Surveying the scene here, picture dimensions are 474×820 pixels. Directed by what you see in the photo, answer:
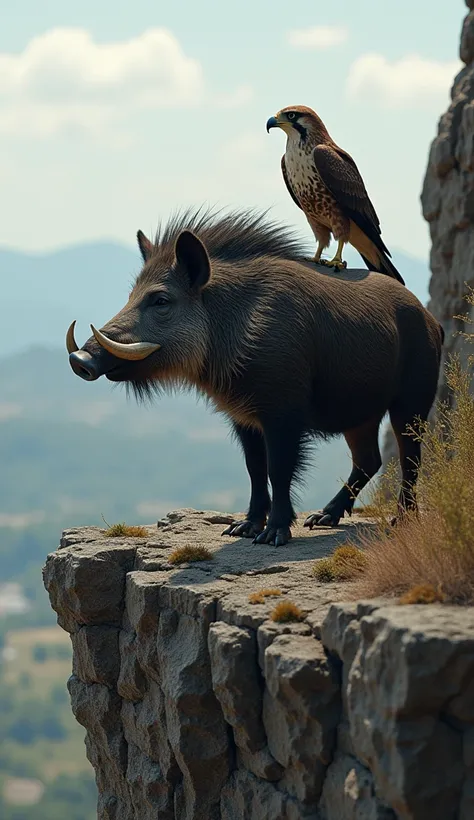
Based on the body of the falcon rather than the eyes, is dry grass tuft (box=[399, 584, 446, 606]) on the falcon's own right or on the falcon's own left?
on the falcon's own left

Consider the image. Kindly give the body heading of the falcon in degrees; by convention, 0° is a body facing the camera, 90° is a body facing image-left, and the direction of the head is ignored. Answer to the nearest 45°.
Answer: approximately 45°
